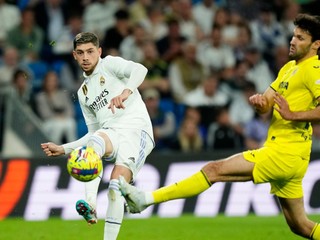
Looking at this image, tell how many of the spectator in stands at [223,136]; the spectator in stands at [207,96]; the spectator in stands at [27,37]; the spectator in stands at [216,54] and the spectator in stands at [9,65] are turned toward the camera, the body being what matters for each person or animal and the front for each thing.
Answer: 5

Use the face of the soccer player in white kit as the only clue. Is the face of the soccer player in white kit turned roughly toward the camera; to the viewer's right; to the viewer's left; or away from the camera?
toward the camera

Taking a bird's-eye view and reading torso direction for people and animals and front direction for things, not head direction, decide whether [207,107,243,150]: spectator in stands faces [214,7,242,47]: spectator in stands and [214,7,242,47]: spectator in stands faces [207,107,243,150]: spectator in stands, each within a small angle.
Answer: no

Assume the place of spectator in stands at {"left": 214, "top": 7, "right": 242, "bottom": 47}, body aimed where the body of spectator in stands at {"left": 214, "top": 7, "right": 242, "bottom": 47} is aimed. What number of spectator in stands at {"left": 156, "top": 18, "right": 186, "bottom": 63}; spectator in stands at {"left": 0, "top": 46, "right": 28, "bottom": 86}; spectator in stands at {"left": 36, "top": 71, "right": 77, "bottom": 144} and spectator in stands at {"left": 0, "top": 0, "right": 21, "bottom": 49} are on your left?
0

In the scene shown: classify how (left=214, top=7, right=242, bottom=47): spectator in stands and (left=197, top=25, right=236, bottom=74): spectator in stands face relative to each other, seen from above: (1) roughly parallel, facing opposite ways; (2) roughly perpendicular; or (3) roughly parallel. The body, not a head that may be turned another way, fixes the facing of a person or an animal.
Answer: roughly parallel

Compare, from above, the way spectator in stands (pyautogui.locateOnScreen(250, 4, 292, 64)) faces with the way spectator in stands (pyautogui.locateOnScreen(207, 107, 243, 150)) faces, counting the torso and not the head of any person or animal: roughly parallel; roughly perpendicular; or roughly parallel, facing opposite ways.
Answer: roughly parallel

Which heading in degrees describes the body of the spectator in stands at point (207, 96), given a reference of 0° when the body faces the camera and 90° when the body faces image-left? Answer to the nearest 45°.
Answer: approximately 0°

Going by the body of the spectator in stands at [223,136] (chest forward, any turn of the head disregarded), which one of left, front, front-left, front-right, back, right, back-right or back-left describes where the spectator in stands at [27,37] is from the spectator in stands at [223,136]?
right

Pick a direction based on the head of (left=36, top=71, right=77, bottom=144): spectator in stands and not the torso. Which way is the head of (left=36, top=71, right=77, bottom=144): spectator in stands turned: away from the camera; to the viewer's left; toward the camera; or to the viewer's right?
toward the camera

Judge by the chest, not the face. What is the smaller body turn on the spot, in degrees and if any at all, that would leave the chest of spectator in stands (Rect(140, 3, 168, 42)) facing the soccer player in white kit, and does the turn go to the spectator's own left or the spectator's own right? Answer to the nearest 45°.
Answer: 0° — they already face them

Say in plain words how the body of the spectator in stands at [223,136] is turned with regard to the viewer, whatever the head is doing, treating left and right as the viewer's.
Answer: facing the viewer

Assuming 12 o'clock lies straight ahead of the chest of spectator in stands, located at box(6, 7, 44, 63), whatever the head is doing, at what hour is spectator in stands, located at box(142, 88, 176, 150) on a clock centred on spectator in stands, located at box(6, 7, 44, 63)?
spectator in stands, located at box(142, 88, 176, 150) is roughly at 10 o'clock from spectator in stands, located at box(6, 7, 44, 63).

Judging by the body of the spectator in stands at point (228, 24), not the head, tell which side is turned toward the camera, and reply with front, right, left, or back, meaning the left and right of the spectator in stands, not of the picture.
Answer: front

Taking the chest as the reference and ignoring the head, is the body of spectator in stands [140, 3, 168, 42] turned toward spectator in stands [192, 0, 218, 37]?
no

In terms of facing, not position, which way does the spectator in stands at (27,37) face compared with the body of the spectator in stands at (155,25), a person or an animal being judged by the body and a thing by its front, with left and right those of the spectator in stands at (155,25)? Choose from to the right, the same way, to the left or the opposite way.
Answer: the same way

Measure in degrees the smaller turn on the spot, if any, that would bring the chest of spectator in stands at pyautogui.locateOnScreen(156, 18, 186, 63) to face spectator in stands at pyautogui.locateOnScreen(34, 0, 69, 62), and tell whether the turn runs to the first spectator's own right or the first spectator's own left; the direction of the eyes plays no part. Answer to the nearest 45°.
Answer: approximately 90° to the first spectator's own right

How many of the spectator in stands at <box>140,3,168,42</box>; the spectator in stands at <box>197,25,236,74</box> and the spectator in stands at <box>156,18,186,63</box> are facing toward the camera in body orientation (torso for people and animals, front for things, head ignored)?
3

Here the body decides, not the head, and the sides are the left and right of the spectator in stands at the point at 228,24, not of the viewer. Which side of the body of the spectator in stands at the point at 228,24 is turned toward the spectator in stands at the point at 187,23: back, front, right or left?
right

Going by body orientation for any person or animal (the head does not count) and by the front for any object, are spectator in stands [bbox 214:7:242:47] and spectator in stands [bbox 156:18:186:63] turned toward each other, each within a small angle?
no
